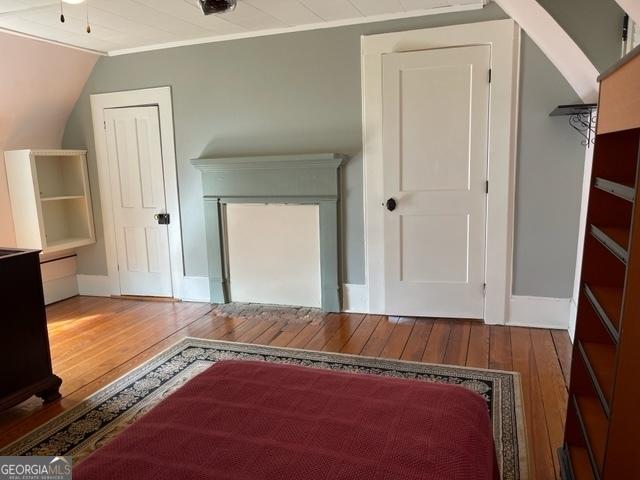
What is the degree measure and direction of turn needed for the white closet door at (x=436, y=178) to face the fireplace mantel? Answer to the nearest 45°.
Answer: approximately 90° to its right

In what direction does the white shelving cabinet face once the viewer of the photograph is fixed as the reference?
facing the viewer and to the right of the viewer

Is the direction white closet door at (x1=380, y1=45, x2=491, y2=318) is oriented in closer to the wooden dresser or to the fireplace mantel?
the wooden dresser

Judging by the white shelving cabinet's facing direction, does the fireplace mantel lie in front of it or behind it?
in front

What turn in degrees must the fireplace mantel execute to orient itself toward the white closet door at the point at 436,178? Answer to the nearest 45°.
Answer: approximately 45° to its left

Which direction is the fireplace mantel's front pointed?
toward the camera

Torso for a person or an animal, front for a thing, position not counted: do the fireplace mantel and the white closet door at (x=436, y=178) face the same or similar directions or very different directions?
same or similar directions

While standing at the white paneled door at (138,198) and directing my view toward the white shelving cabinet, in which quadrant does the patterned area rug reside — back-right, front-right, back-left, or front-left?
back-left

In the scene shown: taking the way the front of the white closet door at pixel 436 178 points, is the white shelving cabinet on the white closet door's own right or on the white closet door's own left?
on the white closet door's own right

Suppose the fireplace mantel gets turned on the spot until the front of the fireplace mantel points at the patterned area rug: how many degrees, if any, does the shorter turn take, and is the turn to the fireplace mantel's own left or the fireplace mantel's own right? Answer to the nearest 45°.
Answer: approximately 45° to the fireplace mantel's own right

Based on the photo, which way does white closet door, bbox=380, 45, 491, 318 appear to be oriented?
toward the camera

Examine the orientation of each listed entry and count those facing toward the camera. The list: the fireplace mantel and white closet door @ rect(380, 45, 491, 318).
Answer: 2

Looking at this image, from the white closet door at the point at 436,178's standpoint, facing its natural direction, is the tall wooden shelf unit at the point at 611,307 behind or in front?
in front
